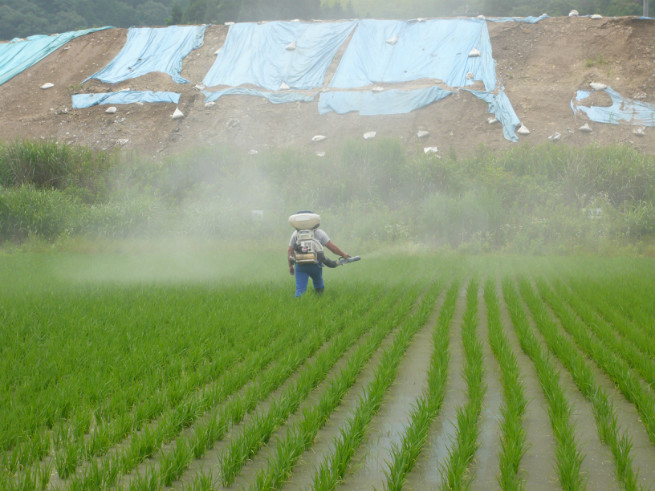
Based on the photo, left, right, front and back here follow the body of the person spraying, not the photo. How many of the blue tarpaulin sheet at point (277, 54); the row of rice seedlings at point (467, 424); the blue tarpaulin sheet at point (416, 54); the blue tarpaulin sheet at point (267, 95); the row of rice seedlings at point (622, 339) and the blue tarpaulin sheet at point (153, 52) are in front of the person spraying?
4

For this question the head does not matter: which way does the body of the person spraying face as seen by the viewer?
away from the camera

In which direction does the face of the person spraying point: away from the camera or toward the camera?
away from the camera

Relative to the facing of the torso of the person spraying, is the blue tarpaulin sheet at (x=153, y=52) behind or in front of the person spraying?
in front

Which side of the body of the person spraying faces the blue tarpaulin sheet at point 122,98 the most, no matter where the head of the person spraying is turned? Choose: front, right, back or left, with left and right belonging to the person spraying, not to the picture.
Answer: front

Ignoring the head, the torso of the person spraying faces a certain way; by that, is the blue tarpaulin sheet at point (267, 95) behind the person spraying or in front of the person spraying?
in front

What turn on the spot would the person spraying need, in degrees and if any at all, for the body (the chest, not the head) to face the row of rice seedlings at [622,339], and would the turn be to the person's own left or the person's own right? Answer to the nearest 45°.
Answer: approximately 135° to the person's own right

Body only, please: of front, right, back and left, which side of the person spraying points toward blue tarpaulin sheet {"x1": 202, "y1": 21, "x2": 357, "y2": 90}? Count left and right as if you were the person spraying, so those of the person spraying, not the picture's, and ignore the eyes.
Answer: front

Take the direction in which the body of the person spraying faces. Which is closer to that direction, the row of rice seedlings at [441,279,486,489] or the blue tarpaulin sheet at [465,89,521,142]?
the blue tarpaulin sheet

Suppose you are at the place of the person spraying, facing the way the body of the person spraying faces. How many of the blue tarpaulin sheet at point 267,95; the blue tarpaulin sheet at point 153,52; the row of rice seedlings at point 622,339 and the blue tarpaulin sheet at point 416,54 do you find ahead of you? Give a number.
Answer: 3

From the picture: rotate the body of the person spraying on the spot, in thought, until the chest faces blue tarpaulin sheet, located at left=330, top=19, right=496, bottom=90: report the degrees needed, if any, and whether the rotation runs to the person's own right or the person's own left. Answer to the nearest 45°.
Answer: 0° — they already face it

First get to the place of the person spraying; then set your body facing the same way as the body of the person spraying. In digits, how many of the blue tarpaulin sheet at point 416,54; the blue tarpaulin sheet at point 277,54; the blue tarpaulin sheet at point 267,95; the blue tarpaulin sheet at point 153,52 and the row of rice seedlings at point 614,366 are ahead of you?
4

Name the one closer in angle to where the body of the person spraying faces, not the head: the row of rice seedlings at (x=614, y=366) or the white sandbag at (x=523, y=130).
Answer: the white sandbag
